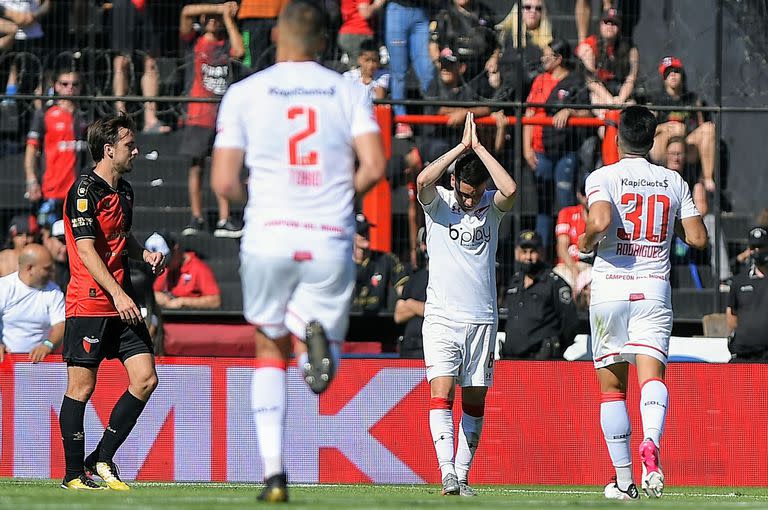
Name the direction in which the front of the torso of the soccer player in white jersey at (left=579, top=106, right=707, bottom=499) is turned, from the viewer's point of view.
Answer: away from the camera

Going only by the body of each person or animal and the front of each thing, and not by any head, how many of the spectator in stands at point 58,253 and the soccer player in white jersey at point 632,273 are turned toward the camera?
1

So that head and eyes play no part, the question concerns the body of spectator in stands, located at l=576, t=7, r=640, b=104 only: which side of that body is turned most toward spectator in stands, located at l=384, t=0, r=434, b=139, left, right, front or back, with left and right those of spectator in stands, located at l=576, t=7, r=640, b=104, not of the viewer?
right

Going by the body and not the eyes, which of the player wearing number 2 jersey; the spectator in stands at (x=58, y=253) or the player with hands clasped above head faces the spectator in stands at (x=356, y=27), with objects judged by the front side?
the player wearing number 2 jersey

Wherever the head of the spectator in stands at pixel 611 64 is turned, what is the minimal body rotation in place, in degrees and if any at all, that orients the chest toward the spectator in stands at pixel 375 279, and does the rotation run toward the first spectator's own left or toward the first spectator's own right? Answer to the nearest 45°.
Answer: approximately 45° to the first spectator's own right
